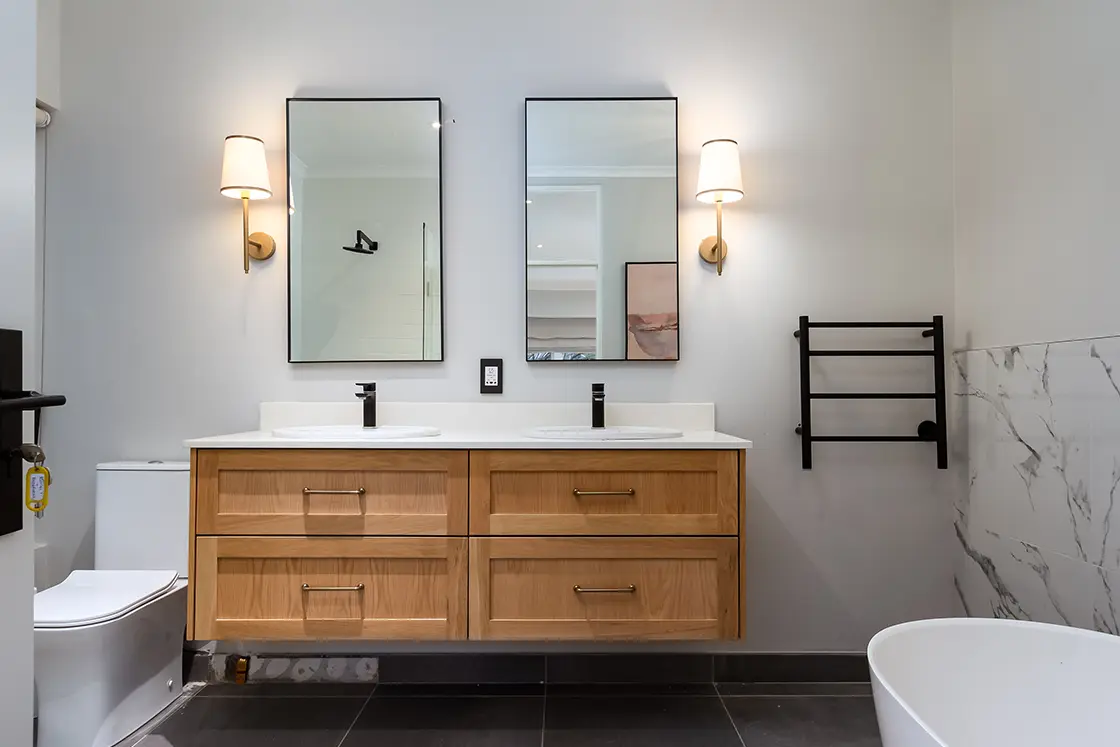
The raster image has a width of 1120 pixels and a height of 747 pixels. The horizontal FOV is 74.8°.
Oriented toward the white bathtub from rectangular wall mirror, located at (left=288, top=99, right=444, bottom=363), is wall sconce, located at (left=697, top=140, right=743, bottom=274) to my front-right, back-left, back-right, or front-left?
front-left

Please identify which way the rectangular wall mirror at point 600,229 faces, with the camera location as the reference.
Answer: facing the viewer

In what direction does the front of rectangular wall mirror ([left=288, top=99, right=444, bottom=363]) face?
toward the camera

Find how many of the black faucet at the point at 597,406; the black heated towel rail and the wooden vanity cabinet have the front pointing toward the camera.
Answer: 3

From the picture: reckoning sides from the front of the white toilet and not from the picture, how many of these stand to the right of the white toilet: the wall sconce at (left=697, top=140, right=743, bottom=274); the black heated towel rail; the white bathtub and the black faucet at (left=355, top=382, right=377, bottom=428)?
0

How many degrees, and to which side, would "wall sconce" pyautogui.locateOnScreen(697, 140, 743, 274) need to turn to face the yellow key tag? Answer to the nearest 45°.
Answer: approximately 45° to its right

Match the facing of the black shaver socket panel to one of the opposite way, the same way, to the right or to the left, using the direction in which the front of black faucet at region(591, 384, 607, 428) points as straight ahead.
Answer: the same way

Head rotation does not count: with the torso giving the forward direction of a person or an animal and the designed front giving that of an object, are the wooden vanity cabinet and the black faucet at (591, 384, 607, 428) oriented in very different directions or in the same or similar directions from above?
same or similar directions

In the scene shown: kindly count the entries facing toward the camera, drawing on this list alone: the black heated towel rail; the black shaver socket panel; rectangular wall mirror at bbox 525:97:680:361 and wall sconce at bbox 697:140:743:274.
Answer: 4

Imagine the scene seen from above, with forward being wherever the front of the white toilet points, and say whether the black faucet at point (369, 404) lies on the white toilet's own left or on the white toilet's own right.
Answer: on the white toilet's own left

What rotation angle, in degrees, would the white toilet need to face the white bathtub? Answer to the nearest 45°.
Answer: approximately 90° to its left

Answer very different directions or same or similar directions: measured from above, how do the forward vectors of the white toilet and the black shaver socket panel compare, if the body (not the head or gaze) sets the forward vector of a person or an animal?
same or similar directions

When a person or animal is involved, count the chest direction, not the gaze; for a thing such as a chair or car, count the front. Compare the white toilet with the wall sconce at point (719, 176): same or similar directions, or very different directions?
same or similar directions

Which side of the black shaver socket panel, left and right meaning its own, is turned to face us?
front

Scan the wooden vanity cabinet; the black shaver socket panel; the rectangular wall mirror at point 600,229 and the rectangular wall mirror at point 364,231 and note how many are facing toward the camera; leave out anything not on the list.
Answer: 4

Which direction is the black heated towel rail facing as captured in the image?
toward the camera

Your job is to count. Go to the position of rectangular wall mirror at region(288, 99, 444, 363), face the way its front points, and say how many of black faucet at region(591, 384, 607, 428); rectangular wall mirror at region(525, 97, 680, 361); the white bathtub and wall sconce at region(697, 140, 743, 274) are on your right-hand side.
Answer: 0
